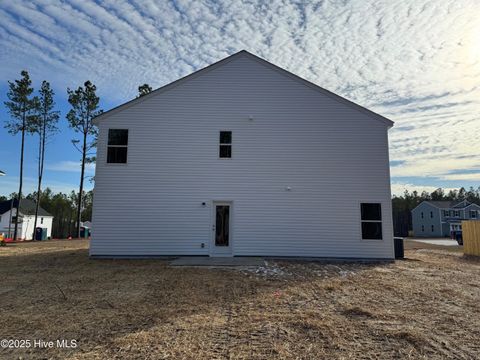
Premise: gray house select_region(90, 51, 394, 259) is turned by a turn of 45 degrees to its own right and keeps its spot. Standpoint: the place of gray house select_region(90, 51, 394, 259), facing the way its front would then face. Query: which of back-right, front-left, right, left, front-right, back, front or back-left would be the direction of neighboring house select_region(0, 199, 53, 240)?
left

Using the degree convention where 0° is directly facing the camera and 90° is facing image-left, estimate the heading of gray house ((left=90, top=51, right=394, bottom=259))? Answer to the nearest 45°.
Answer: approximately 180°
